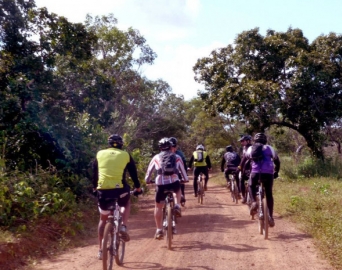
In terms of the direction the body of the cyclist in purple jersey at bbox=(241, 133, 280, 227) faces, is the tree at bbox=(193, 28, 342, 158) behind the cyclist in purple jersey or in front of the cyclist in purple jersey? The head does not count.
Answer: in front

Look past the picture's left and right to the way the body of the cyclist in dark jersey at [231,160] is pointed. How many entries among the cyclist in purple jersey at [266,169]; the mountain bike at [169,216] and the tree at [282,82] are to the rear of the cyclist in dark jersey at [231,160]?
2

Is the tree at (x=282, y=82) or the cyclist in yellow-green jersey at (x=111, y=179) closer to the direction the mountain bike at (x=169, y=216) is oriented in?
the tree

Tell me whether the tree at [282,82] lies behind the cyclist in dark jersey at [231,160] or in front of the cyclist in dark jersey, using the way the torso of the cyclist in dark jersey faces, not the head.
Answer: in front

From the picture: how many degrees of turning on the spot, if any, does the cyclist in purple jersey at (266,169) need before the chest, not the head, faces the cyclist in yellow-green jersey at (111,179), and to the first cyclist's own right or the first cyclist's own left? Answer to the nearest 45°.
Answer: approximately 135° to the first cyclist's own left

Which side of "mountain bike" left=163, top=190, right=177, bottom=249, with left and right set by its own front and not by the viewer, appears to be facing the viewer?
back

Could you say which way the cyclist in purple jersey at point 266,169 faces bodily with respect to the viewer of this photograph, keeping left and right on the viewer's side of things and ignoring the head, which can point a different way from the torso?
facing away from the viewer

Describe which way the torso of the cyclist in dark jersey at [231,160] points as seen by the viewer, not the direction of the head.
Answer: away from the camera

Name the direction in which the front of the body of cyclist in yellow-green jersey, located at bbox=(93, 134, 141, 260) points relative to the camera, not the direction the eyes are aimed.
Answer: away from the camera
